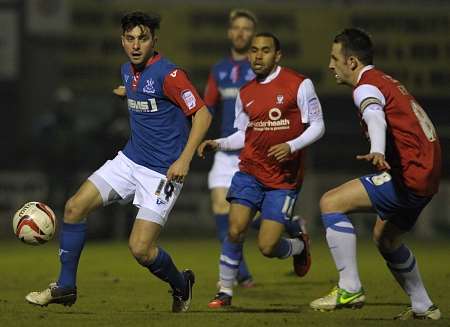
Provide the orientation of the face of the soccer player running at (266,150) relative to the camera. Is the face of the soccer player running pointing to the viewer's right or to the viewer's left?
to the viewer's left

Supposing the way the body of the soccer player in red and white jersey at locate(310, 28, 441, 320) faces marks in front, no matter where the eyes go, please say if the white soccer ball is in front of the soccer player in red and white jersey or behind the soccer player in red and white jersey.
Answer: in front

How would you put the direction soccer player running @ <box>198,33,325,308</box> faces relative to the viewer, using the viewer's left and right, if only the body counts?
facing the viewer and to the left of the viewer

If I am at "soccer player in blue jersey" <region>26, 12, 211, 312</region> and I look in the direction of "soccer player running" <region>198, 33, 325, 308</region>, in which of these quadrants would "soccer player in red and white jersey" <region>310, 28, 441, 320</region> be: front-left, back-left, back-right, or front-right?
front-right

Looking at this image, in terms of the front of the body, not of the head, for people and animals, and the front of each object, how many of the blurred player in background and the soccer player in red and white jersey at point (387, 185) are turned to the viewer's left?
1

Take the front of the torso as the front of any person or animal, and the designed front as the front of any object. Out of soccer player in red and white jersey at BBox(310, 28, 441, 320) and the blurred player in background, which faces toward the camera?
the blurred player in background

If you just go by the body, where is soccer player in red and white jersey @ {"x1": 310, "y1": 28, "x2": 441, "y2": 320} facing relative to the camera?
to the viewer's left

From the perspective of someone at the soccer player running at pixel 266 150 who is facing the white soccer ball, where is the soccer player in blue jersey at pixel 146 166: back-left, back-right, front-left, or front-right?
front-left

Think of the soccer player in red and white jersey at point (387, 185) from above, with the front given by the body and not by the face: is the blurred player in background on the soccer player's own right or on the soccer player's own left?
on the soccer player's own right

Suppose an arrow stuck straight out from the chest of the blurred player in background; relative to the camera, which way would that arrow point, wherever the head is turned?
toward the camera

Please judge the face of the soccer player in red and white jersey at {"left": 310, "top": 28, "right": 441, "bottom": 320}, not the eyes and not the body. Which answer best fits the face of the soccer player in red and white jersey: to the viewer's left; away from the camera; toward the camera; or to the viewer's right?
to the viewer's left

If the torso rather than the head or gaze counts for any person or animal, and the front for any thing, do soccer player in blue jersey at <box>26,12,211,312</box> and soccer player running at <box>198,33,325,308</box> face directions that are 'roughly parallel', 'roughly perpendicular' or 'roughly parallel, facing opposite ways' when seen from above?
roughly parallel

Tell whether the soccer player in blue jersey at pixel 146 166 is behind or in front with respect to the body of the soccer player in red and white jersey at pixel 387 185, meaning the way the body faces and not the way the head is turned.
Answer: in front
